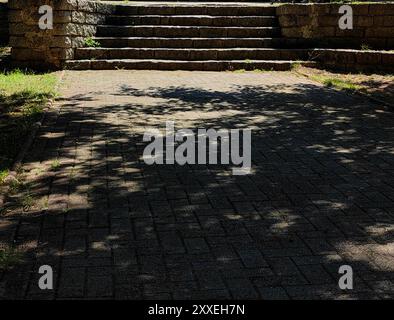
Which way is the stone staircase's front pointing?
toward the camera

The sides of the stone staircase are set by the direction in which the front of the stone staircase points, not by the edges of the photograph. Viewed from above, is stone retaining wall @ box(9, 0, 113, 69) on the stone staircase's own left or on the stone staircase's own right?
on the stone staircase's own right

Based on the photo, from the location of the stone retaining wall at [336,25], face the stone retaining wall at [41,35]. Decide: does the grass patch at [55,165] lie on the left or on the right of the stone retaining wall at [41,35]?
left

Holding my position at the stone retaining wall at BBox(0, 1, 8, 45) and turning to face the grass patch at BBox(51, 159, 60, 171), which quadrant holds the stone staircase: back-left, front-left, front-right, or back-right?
front-left

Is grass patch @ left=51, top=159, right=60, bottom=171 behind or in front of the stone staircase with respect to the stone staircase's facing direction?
in front

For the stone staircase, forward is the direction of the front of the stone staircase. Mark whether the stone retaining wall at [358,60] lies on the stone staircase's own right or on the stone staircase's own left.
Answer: on the stone staircase's own left

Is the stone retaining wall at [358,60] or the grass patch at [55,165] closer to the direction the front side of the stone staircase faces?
the grass patch

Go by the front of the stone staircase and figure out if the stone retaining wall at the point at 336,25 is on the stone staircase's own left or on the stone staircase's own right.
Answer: on the stone staircase's own left

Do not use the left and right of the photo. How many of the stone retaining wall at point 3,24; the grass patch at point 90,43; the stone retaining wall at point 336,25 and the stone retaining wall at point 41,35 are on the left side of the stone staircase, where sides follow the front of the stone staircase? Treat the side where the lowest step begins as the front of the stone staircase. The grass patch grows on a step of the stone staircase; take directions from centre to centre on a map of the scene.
1

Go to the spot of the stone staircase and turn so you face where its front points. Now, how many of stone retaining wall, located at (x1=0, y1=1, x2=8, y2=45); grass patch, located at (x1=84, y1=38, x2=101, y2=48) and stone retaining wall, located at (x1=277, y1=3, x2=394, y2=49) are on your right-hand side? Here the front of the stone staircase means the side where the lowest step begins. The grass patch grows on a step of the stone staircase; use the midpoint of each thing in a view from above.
2

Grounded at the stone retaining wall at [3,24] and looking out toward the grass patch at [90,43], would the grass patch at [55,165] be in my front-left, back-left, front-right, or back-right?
front-right
